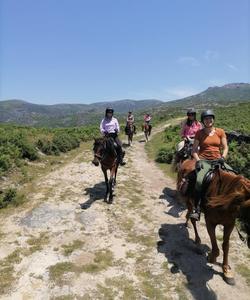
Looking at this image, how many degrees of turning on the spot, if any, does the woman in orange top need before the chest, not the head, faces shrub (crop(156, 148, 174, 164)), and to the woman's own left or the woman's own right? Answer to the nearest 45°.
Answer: approximately 180°

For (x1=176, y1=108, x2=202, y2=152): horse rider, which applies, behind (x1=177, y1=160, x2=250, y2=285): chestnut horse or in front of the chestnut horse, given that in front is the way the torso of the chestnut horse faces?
behind

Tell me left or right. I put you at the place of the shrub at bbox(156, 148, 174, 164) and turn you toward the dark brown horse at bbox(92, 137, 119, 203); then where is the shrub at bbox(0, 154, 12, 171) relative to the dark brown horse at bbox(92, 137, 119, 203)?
right

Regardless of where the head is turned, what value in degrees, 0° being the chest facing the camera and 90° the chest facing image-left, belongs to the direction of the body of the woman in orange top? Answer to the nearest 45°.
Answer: approximately 0°

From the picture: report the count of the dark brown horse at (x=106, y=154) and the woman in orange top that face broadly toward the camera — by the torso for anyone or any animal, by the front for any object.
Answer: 2

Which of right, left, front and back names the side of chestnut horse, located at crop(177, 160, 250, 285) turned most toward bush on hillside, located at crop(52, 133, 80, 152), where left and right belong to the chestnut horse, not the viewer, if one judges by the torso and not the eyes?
back

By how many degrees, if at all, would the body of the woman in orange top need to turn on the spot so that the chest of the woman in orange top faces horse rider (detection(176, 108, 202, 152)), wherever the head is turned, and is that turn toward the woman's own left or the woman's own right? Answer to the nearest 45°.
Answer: approximately 180°

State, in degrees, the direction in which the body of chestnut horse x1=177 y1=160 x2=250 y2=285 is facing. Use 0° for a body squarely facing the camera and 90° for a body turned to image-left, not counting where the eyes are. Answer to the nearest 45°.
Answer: approximately 315°

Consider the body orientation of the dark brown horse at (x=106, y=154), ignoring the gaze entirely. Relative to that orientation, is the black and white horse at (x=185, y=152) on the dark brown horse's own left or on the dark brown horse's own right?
on the dark brown horse's own left
